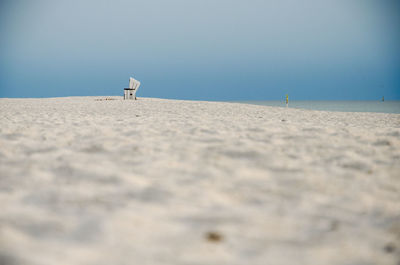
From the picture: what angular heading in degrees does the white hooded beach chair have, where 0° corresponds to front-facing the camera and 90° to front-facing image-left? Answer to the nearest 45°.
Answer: approximately 45°
